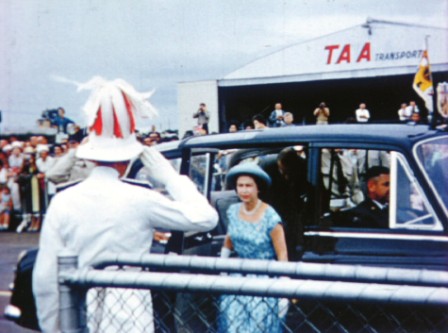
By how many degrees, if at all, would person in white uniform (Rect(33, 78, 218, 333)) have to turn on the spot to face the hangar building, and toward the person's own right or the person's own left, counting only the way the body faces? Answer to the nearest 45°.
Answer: approximately 45° to the person's own right

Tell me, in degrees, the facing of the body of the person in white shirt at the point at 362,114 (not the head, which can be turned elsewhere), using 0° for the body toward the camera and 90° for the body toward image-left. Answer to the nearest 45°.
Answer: approximately 0°

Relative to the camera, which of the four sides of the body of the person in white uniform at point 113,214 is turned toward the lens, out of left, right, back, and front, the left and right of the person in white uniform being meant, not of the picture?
back

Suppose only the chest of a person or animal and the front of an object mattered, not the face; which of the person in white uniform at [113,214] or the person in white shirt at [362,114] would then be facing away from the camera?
the person in white uniform at [113,214]

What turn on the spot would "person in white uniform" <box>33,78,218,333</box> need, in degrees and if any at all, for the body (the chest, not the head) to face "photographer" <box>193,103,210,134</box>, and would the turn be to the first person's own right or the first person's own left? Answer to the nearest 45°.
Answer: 0° — they already face them

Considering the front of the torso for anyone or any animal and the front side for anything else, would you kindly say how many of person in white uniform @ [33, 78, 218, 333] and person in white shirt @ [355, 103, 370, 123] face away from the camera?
1

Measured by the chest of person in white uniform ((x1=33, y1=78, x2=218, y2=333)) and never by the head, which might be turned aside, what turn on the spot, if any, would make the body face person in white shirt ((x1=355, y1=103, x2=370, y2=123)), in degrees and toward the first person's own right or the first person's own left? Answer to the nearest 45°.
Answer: approximately 45° to the first person's own right

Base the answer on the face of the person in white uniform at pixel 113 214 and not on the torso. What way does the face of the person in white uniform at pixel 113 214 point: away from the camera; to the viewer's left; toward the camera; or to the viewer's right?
away from the camera

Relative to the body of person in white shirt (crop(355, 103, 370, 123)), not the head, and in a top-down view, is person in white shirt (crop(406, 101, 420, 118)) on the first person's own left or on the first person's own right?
on the first person's own left

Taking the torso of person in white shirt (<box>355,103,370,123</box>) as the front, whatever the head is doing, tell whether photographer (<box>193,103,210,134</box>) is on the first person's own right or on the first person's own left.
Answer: on the first person's own right

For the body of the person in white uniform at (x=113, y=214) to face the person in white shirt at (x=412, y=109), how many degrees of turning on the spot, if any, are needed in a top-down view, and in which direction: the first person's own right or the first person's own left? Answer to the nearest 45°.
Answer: approximately 45° to the first person's own right

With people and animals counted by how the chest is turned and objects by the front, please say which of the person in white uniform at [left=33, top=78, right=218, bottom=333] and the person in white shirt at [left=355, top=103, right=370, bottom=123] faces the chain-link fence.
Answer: the person in white shirt at [left=355, top=103, right=370, bottom=123]

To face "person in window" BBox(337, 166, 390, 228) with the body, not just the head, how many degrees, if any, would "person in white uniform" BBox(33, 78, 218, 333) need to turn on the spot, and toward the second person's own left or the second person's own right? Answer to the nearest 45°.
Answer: approximately 45° to the second person's own right

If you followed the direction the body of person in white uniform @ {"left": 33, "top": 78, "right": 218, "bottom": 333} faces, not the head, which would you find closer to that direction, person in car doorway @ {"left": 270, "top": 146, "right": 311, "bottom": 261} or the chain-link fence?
the person in car doorway

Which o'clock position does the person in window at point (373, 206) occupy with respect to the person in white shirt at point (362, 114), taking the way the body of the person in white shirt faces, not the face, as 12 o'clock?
The person in window is roughly at 12 o'clock from the person in white shirt.

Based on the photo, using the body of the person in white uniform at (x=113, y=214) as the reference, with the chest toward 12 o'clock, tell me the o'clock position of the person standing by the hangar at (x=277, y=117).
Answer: The person standing by the hangar is roughly at 1 o'clock from the person in white uniform.
